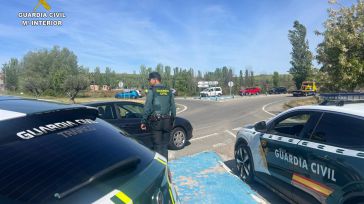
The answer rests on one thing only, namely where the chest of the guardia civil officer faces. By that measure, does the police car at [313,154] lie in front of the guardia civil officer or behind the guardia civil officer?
behind

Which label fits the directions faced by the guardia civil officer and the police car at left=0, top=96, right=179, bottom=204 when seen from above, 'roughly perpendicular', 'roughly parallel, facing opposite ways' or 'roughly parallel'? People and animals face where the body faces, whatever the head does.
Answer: roughly parallel

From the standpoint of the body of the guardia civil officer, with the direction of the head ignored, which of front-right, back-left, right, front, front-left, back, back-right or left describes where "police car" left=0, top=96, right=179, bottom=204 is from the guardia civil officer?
back-left

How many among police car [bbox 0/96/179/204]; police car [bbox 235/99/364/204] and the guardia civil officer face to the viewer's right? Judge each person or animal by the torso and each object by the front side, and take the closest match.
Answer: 0

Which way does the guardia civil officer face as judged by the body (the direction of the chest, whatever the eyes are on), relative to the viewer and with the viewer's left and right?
facing away from the viewer and to the left of the viewer

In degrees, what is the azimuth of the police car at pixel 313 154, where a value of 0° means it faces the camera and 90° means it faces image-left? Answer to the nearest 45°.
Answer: approximately 135°

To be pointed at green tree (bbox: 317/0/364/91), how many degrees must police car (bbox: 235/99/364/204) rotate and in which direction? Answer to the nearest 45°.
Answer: approximately 45° to its right
